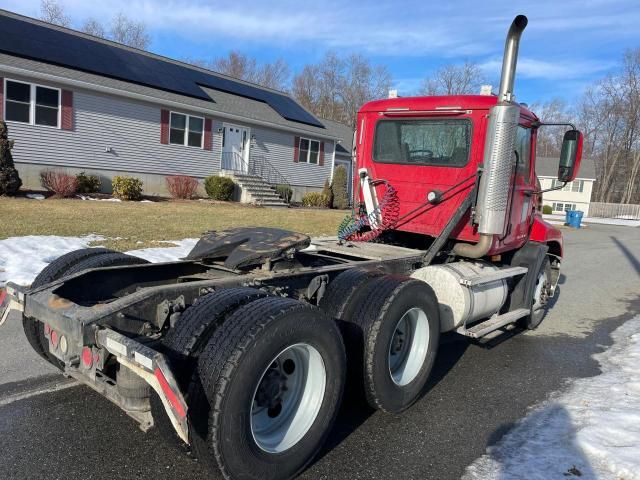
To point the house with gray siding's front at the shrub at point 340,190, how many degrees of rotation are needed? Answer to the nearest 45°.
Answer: approximately 45° to its left

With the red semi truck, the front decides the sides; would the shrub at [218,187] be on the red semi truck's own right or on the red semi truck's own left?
on the red semi truck's own left

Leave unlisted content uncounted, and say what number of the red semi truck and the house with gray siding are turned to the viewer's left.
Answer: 0

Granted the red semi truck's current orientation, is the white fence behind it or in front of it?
in front

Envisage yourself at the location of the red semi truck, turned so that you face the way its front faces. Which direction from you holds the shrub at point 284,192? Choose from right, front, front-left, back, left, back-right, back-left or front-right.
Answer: front-left

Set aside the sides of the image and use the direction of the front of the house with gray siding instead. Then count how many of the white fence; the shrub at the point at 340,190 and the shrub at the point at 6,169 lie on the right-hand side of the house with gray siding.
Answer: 1

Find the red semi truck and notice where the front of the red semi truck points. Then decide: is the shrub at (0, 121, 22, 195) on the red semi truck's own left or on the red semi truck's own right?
on the red semi truck's own left

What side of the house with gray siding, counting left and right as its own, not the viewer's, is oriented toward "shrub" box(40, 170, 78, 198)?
right

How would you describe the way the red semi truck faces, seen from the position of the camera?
facing away from the viewer and to the right of the viewer

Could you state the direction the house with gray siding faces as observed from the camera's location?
facing the viewer and to the right of the viewer

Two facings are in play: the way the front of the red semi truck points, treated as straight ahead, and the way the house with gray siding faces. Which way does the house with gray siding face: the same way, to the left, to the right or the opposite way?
to the right
